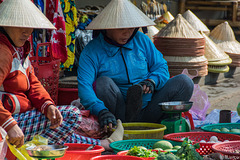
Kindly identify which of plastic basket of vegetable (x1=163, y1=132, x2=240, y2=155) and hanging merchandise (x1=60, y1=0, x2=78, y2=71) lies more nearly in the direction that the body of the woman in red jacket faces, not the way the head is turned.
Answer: the plastic basket of vegetable

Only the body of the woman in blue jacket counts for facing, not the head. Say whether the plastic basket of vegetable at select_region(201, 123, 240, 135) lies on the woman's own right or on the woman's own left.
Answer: on the woman's own left

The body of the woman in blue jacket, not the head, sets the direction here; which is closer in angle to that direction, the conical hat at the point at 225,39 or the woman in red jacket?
the woman in red jacket

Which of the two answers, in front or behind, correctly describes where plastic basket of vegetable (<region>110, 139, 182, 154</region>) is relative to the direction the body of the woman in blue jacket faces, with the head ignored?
in front

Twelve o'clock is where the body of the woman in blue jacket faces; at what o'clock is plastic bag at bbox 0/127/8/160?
The plastic bag is roughly at 1 o'clock from the woman in blue jacket.

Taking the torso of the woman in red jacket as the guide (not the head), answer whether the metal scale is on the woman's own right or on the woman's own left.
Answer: on the woman's own left

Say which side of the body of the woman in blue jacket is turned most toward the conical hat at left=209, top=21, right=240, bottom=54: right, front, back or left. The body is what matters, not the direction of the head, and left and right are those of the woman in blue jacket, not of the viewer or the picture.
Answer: back

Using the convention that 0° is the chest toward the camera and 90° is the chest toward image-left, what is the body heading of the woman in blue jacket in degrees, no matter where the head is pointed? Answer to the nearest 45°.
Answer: approximately 0°

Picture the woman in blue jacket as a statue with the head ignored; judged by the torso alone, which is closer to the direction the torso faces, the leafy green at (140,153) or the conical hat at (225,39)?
the leafy green

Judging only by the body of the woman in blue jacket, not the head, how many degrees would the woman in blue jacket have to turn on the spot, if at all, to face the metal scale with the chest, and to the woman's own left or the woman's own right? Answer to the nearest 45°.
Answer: approximately 45° to the woman's own left

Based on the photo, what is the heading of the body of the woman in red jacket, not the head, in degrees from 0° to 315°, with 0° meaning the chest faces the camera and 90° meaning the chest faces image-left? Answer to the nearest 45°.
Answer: approximately 315°

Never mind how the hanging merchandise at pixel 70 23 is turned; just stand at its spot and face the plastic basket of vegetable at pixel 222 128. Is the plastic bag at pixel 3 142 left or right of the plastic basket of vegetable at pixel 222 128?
right

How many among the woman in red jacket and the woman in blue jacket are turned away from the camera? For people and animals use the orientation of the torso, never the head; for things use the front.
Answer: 0
